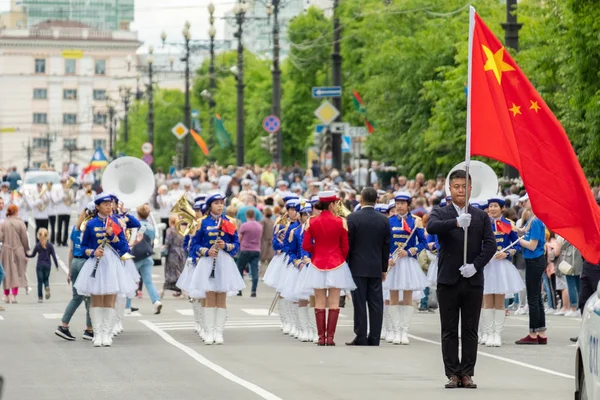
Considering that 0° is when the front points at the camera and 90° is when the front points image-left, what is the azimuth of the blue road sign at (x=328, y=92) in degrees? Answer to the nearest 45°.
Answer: approximately 0°

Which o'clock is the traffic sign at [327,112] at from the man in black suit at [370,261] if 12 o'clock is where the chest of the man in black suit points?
The traffic sign is roughly at 12 o'clock from the man in black suit.

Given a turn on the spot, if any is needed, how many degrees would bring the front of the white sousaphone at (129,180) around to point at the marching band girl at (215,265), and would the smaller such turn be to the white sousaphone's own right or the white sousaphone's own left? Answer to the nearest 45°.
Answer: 0° — it already faces them

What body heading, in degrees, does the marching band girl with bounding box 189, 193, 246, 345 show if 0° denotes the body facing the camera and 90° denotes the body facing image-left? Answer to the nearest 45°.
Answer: approximately 0°

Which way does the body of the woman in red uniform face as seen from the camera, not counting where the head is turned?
away from the camera

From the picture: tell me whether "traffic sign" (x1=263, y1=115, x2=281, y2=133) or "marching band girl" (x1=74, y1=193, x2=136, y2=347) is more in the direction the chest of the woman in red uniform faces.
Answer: the traffic sign

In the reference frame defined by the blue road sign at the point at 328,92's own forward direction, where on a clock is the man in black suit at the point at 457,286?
The man in black suit is roughly at 12 o'clock from the blue road sign.

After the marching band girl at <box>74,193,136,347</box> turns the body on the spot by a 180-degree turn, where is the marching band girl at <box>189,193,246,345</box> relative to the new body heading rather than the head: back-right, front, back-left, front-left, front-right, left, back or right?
right

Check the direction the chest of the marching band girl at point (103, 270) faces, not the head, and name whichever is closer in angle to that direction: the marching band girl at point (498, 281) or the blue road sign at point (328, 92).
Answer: the marching band girl
